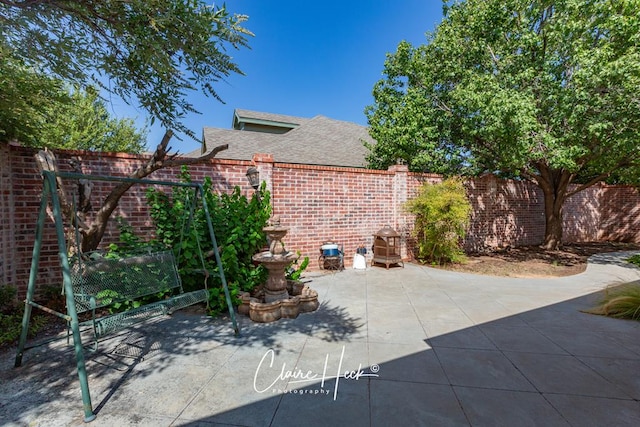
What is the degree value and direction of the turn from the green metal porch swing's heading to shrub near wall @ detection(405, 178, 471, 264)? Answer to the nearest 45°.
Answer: approximately 45° to its left

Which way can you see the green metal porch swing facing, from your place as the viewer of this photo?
facing the viewer and to the right of the viewer

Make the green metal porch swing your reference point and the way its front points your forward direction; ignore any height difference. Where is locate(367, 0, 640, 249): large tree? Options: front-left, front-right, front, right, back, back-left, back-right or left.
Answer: front-left

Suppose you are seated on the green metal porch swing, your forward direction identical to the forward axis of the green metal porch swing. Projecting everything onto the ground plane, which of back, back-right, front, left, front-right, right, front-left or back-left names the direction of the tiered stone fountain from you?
front-left

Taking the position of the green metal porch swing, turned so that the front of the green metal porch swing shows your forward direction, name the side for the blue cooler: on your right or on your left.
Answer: on your left

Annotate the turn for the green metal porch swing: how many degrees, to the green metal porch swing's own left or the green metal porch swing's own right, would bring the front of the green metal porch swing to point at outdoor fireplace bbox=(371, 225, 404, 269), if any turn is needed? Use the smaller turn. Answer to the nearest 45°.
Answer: approximately 45° to the green metal porch swing's own left

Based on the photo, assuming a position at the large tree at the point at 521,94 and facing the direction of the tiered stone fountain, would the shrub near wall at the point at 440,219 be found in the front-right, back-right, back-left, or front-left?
front-right

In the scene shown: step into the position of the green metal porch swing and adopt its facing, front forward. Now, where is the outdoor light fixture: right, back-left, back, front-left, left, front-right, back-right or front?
left

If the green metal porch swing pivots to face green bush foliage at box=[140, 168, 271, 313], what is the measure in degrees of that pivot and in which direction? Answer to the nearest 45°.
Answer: approximately 90° to its left
